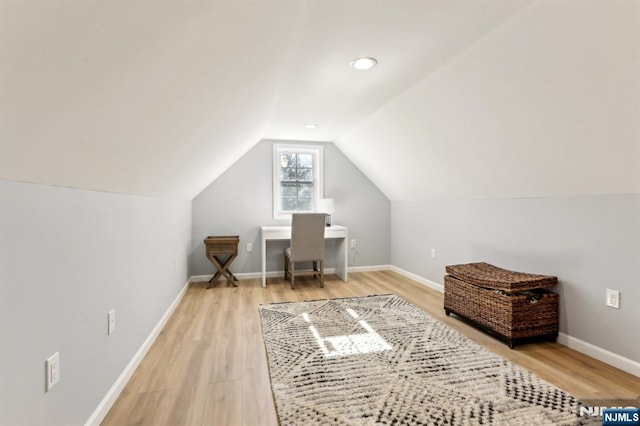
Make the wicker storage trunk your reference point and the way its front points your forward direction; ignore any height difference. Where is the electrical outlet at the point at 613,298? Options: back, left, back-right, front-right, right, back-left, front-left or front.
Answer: back-left

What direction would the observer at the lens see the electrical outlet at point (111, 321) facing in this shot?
facing the viewer and to the right of the viewer

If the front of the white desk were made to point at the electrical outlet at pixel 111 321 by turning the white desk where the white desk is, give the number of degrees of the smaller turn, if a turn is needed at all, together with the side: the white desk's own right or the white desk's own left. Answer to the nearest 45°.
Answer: approximately 45° to the white desk's own right

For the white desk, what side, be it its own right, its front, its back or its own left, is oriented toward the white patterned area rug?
front

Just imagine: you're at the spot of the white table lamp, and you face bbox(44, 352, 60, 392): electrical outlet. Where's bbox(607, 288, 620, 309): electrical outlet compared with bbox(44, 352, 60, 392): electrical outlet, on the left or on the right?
left

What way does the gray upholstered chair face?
away from the camera

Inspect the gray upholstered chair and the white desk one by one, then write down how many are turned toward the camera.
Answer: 1

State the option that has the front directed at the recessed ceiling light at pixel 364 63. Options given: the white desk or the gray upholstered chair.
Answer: the white desk

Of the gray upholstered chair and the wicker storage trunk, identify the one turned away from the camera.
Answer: the gray upholstered chair

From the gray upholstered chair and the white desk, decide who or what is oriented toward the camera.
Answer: the white desk

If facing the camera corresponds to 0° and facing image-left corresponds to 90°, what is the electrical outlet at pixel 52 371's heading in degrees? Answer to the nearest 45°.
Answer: approximately 315°

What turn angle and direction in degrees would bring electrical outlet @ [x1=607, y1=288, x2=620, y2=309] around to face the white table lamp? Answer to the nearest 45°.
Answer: approximately 45° to its right

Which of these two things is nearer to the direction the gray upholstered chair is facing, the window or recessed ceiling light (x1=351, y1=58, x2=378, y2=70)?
the window

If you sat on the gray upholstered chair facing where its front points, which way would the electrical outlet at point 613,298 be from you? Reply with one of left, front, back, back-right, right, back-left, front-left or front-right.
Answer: back-right

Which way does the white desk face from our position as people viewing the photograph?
facing the viewer

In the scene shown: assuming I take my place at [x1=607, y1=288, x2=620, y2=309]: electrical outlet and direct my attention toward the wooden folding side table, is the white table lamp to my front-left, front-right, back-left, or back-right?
front-right

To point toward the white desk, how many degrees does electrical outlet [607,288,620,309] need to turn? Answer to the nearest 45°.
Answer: approximately 45° to its right

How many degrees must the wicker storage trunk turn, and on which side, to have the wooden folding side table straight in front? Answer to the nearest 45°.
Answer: approximately 45° to its right

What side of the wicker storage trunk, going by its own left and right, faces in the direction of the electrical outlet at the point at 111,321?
front

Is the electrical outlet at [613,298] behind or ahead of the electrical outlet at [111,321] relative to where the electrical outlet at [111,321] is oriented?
ahead
